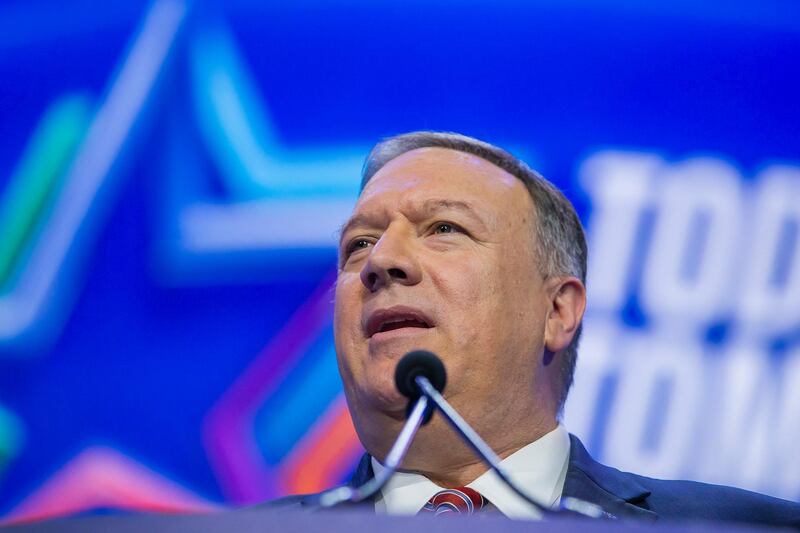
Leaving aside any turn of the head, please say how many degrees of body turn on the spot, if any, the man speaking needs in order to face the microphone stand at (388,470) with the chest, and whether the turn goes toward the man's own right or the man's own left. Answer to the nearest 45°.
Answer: approximately 45° to the man's own left

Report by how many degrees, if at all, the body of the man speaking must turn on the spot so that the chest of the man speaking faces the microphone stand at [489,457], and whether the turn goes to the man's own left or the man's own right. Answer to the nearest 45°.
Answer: approximately 45° to the man's own left

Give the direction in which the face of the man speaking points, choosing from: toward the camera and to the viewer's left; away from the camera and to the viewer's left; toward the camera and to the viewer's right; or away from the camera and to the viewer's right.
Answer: toward the camera and to the viewer's left

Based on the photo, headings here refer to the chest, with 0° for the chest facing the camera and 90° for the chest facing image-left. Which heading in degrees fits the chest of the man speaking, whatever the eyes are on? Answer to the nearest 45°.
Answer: approximately 45°
